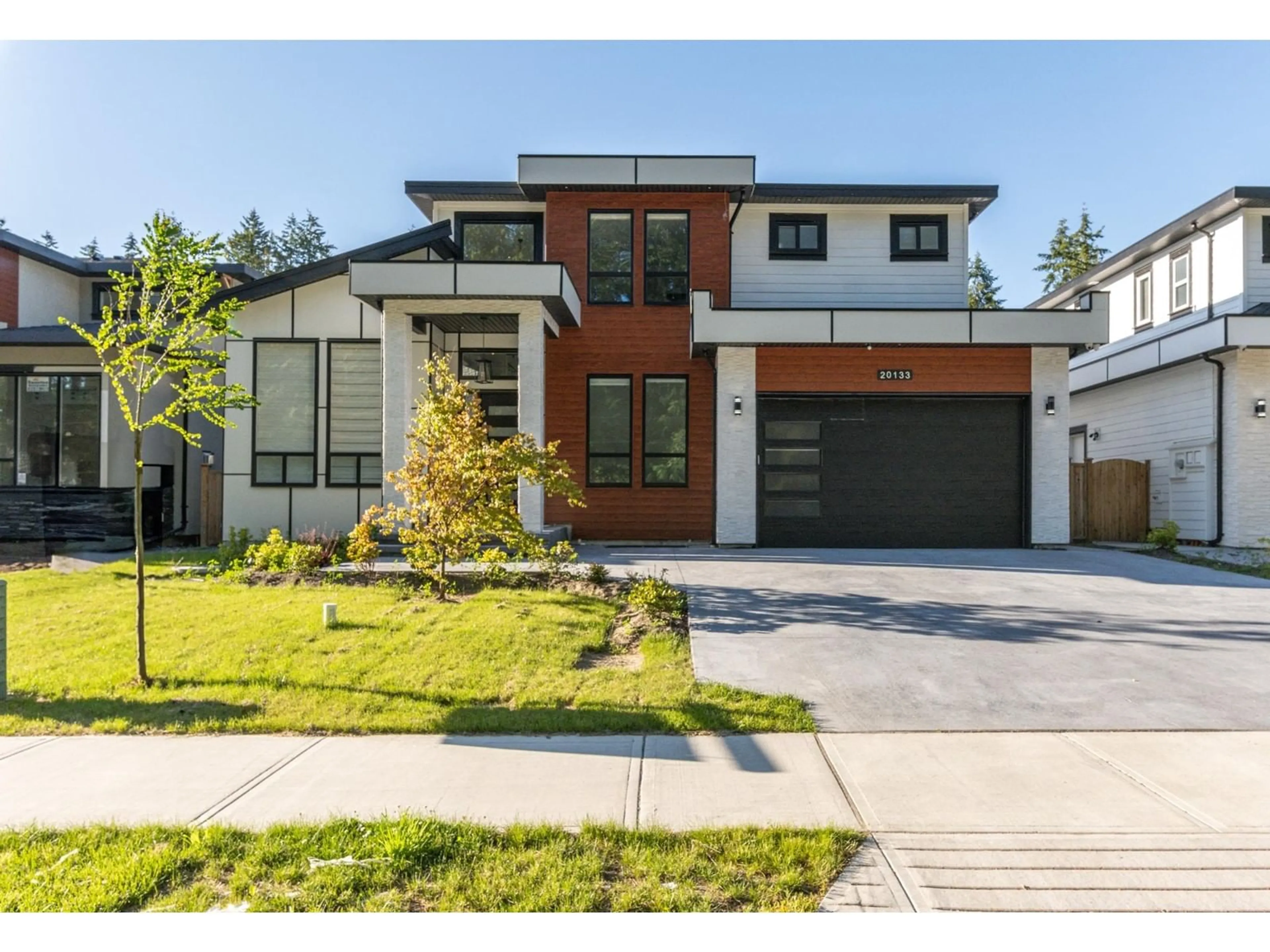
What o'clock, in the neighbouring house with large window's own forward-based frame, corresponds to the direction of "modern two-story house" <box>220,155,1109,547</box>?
The modern two-story house is roughly at 10 o'clock from the neighbouring house with large window.

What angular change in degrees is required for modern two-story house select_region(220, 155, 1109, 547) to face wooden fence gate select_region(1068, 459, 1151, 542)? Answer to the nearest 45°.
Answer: approximately 90° to its left

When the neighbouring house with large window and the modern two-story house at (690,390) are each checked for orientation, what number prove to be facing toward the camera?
2

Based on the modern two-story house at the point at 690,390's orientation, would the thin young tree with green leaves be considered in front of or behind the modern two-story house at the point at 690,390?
in front

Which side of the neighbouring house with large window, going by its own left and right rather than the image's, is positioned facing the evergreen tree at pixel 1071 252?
left

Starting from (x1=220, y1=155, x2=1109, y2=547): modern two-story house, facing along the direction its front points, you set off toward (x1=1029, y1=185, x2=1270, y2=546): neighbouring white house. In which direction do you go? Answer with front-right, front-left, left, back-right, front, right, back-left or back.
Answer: left

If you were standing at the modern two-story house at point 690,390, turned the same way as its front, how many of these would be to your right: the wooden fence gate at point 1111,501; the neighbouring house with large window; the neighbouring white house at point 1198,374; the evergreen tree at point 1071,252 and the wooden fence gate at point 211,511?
2

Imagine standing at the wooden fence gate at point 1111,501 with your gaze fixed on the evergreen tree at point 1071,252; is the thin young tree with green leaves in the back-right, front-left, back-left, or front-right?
back-left

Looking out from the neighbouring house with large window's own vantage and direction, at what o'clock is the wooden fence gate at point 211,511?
The wooden fence gate is roughly at 10 o'clock from the neighbouring house with large window.

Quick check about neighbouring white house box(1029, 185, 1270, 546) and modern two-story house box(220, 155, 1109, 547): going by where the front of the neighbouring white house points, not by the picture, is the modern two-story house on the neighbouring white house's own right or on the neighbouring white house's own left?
on the neighbouring white house's own right

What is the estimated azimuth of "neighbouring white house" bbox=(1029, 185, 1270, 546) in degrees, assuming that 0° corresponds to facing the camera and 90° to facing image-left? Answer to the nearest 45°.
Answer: approximately 0°

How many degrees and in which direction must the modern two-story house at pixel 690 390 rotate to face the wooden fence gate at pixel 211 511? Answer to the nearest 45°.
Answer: approximately 90° to its right

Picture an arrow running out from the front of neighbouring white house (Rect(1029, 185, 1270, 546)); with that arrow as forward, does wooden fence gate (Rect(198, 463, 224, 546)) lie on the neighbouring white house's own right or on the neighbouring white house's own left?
on the neighbouring white house's own right

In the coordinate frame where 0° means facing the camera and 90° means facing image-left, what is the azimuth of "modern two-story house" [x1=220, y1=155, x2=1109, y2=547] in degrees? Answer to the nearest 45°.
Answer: approximately 0°

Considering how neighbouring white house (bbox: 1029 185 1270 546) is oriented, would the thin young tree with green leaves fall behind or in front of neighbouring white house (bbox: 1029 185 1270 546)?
in front

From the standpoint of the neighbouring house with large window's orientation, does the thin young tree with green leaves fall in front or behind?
in front
